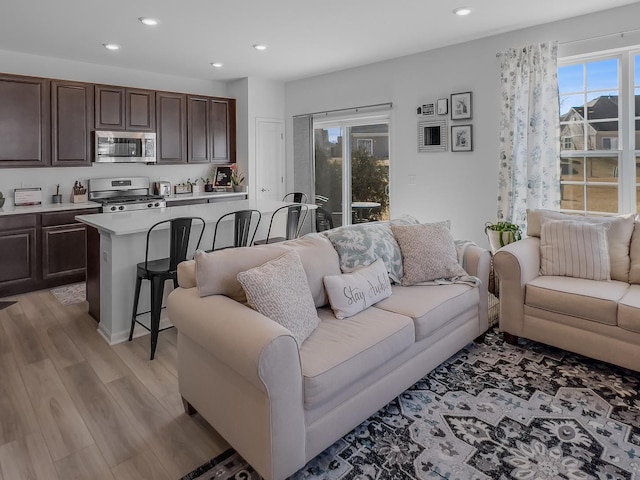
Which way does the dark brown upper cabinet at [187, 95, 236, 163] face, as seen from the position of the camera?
facing the viewer and to the right of the viewer

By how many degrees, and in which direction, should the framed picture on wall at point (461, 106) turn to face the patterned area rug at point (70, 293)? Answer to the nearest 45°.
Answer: approximately 45° to its right

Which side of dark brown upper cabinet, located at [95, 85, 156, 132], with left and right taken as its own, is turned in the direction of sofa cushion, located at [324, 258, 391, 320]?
front

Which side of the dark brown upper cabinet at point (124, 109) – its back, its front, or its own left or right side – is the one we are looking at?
front

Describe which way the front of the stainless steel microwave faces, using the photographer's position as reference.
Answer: facing the viewer

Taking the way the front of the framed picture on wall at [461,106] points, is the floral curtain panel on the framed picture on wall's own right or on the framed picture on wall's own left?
on the framed picture on wall's own left

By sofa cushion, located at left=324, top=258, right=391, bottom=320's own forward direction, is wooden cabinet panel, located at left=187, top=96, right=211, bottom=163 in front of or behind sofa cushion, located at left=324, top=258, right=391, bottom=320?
behind

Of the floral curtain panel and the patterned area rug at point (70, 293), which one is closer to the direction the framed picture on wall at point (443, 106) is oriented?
the patterned area rug

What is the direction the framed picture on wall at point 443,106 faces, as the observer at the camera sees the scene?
facing the viewer and to the left of the viewer

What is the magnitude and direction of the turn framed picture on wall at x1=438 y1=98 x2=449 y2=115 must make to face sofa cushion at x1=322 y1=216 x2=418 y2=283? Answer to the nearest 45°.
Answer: approximately 45° to its left
